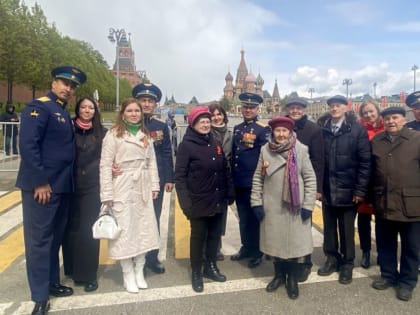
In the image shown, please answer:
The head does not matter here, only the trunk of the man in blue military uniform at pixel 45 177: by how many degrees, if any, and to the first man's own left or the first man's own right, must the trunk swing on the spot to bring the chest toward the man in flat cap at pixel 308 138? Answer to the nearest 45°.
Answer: approximately 45° to the first man's own left

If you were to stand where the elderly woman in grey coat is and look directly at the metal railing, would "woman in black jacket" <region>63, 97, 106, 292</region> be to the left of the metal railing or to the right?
left

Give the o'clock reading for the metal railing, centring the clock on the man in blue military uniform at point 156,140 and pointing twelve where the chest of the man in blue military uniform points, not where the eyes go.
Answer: The metal railing is roughly at 5 o'clock from the man in blue military uniform.

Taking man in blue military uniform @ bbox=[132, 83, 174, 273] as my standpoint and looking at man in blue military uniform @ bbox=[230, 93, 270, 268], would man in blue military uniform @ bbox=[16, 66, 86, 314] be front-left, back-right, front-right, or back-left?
back-right

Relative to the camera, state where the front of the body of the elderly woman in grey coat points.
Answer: toward the camera

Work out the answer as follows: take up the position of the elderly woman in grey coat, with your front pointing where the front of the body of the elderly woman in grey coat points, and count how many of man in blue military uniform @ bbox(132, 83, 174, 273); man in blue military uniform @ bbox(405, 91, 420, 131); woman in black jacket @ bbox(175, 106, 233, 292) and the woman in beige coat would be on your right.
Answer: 3

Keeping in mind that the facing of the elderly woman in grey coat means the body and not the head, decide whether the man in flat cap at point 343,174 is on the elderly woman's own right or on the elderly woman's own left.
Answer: on the elderly woman's own left

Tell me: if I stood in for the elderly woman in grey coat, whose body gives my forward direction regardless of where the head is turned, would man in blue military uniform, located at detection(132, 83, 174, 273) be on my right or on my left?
on my right

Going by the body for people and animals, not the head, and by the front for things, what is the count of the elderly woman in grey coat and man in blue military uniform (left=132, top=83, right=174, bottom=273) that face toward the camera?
2

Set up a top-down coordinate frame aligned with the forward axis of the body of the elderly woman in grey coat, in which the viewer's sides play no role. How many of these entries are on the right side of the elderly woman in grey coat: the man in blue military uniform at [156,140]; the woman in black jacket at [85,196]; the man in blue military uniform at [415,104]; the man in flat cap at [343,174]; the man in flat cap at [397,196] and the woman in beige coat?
3

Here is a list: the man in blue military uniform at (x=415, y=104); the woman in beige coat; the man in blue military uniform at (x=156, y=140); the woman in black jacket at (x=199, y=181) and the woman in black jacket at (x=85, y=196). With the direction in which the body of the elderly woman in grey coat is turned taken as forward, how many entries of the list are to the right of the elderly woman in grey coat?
4
